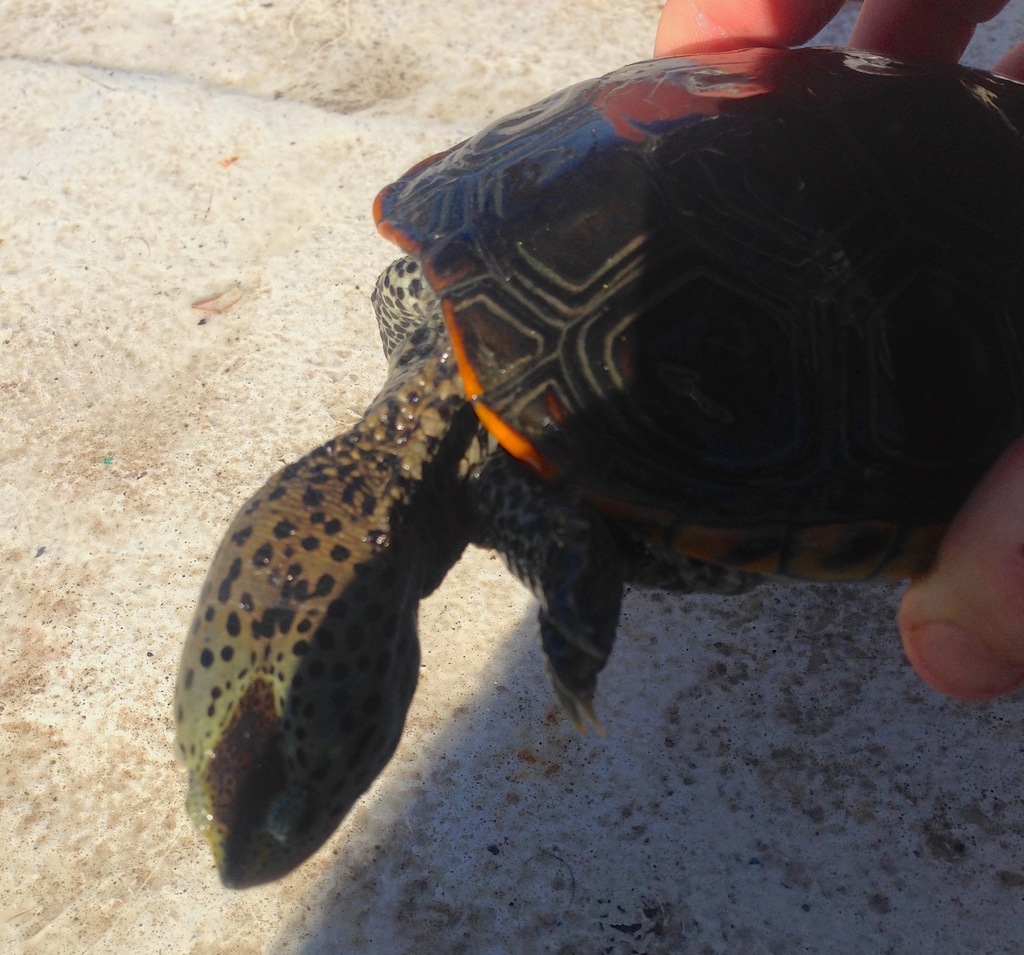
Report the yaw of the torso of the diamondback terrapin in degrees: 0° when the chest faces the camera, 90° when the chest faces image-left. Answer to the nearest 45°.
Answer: approximately 45°
